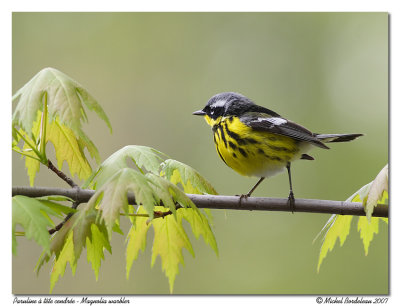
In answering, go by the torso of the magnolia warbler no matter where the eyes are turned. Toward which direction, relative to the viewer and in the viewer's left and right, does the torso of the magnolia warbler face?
facing to the left of the viewer

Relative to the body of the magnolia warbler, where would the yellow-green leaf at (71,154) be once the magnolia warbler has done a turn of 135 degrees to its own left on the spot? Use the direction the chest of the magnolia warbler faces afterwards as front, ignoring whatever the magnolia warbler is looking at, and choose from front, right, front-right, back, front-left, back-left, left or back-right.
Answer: right

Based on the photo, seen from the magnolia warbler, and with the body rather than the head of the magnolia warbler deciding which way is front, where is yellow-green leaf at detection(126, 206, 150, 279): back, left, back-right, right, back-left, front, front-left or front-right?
front-left

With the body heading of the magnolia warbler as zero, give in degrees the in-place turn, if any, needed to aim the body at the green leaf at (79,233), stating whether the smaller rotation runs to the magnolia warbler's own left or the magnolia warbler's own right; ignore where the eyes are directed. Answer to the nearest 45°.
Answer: approximately 45° to the magnolia warbler's own left

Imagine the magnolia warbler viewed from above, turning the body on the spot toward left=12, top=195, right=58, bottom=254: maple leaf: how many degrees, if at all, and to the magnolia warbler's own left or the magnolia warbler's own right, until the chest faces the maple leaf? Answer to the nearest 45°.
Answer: approximately 45° to the magnolia warbler's own left

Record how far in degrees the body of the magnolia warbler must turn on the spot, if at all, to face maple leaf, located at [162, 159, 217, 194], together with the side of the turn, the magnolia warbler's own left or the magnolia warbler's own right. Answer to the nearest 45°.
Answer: approximately 45° to the magnolia warbler's own left

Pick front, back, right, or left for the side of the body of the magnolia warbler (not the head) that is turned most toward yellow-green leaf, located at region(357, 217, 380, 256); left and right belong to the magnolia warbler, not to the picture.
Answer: back

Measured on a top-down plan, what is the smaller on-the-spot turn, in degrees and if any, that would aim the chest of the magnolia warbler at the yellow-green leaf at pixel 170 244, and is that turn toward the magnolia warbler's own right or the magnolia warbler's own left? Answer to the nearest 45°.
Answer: approximately 45° to the magnolia warbler's own left

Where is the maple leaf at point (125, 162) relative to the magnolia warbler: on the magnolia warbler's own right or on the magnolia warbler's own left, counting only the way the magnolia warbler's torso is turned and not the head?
on the magnolia warbler's own right
